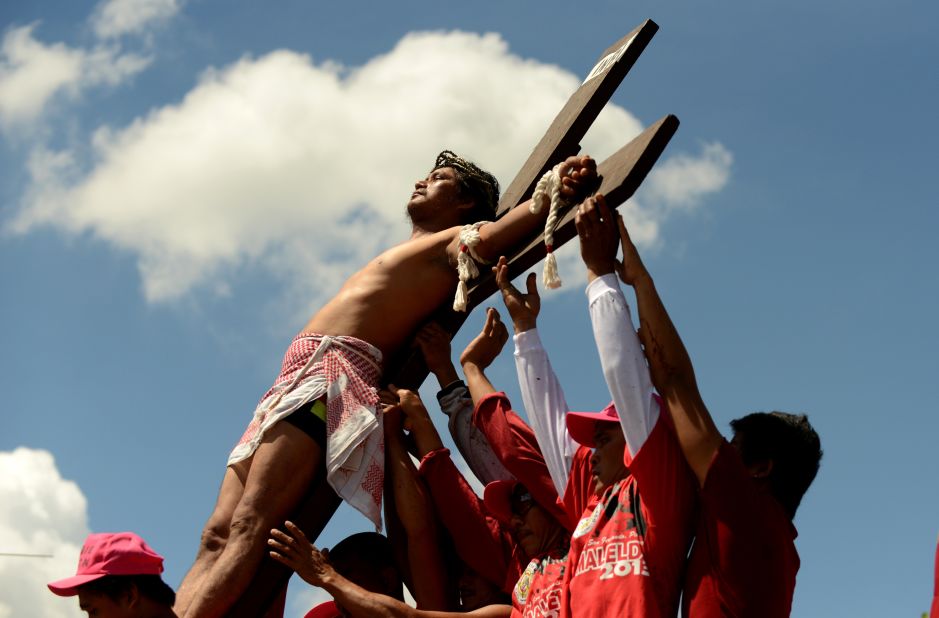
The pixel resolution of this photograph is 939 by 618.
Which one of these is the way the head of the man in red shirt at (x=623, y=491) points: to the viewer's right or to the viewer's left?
to the viewer's left

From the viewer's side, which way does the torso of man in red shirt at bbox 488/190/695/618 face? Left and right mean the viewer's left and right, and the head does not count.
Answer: facing the viewer and to the left of the viewer

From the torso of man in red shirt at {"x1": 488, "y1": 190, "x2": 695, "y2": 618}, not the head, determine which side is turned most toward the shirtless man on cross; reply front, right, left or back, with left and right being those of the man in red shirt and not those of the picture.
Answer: right
